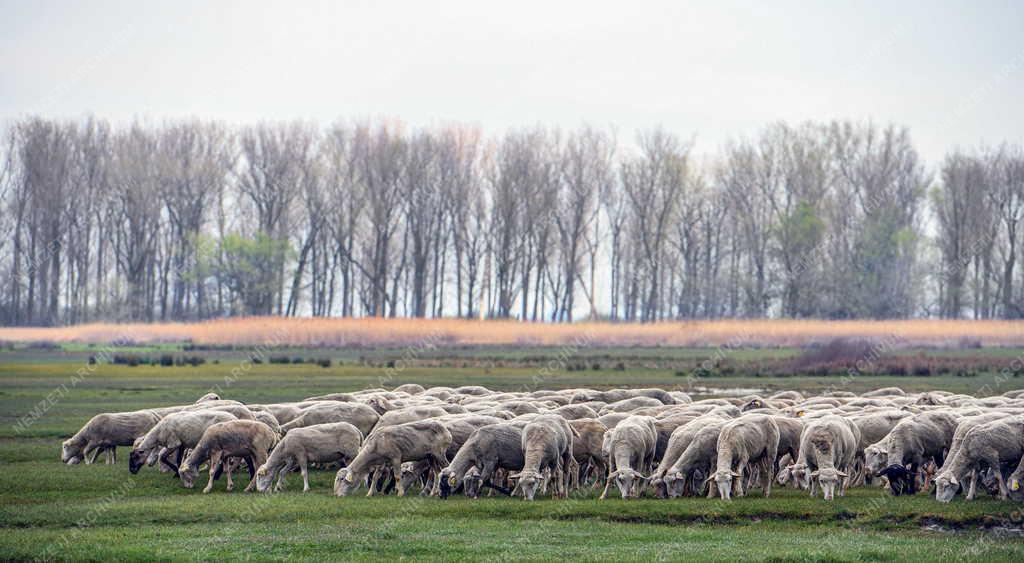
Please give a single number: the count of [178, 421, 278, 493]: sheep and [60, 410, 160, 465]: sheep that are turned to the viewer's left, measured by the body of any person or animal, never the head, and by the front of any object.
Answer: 2

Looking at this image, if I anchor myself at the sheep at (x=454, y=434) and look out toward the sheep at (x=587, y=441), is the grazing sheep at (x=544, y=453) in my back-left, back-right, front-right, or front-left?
front-right

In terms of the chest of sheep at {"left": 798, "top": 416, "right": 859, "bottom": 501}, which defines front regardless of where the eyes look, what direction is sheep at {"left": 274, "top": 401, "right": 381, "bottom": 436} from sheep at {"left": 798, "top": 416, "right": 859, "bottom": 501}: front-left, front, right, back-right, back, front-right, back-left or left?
right

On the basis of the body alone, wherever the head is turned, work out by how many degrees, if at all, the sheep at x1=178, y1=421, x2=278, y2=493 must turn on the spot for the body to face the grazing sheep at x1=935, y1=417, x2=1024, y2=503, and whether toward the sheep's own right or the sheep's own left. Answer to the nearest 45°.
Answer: approximately 135° to the sheep's own left

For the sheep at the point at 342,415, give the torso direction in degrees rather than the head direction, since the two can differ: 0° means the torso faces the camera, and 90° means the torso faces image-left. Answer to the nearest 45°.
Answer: approximately 90°

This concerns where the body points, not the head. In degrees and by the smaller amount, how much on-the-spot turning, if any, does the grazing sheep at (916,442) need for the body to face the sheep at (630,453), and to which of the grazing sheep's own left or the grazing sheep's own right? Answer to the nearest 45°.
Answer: approximately 45° to the grazing sheep's own right

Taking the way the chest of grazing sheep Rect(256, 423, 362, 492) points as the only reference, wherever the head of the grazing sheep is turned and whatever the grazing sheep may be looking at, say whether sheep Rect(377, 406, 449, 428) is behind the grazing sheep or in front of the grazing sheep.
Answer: behind

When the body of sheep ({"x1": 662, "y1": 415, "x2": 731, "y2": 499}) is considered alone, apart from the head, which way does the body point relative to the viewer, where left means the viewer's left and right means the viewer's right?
facing the viewer and to the left of the viewer

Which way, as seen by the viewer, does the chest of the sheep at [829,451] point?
toward the camera

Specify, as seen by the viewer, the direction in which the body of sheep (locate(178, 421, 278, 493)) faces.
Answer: to the viewer's left

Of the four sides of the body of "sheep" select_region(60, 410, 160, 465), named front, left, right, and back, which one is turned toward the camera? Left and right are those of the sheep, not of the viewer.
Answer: left

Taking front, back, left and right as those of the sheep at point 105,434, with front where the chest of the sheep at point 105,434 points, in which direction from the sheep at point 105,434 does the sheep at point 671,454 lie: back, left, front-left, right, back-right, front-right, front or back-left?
back-left

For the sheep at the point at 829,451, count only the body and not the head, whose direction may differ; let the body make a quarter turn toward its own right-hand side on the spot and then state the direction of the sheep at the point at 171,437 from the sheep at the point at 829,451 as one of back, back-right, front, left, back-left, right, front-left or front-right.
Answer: front

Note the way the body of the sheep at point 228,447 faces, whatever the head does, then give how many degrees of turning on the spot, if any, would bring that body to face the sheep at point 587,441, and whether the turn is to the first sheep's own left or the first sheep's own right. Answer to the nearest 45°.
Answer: approximately 180°

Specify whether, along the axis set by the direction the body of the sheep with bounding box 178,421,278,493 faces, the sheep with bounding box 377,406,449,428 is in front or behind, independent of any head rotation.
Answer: behind
